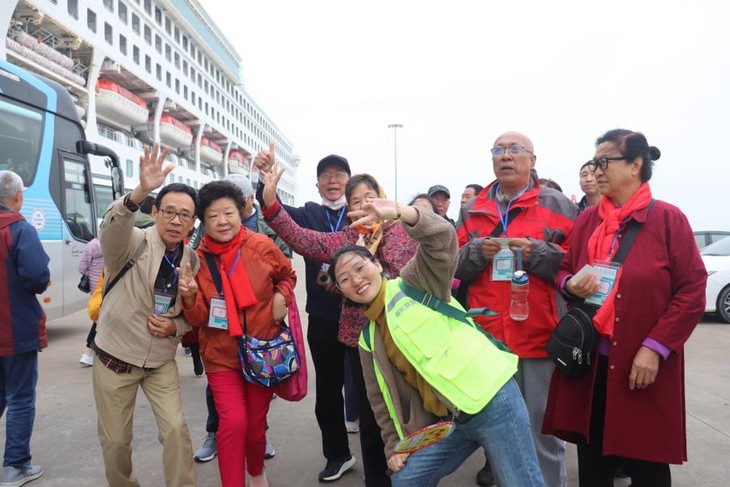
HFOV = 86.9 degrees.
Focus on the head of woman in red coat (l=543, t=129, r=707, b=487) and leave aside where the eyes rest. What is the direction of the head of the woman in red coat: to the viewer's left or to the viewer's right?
to the viewer's left

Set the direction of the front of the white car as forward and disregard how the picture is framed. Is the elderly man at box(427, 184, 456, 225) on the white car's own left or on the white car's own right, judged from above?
on the white car's own right

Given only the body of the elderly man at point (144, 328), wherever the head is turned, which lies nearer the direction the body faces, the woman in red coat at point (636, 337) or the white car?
the woman in red coat

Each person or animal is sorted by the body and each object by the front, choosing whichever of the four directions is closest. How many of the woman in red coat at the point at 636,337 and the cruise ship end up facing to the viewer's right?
0

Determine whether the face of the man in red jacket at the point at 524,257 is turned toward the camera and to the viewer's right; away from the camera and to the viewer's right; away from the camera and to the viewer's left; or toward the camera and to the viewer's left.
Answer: toward the camera and to the viewer's left
